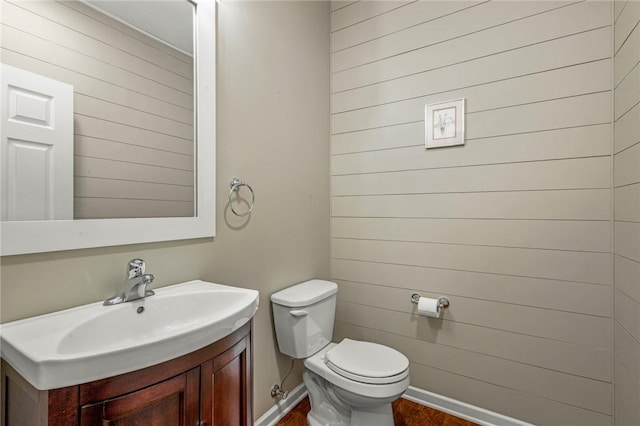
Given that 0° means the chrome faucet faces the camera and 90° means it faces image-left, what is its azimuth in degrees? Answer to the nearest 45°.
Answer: approximately 315°

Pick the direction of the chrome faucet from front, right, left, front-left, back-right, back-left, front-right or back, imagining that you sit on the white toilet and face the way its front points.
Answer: right

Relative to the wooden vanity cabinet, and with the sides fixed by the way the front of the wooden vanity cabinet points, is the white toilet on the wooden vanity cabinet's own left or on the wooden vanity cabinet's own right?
on the wooden vanity cabinet's own left

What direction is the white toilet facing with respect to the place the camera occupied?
facing the viewer and to the right of the viewer
